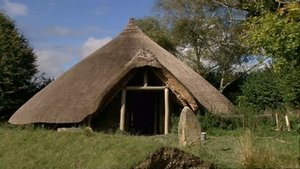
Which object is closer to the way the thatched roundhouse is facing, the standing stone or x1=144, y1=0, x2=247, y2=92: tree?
the standing stone

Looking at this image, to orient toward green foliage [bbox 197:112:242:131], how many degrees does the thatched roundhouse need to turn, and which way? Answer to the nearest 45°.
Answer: approximately 90° to its left

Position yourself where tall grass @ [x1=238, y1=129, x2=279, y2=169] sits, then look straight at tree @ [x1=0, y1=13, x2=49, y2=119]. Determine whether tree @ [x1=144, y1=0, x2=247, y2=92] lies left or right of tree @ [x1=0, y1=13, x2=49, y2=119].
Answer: right

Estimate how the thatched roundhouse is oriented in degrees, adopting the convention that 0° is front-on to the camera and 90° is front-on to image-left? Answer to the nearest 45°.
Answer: approximately 0°

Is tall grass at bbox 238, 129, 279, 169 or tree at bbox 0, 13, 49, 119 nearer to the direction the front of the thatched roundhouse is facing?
the tall grass
